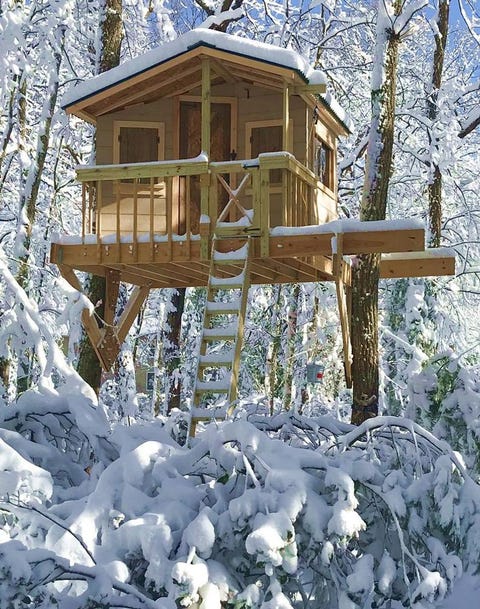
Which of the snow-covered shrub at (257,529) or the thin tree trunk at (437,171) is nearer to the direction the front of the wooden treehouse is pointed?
the snow-covered shrub

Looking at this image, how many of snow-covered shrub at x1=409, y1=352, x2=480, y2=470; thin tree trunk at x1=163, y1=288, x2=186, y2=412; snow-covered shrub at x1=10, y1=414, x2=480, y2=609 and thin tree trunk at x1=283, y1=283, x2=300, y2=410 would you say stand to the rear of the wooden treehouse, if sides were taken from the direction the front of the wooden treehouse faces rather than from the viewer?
2

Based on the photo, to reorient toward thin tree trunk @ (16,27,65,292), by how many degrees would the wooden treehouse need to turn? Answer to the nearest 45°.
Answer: approximately 135° to its right

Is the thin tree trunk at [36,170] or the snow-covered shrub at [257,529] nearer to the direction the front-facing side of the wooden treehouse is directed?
the snow-covered shrub

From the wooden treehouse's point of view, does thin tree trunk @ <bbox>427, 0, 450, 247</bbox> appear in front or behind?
behind

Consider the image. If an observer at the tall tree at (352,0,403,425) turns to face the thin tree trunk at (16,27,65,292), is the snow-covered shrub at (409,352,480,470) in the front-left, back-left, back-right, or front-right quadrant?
back-left

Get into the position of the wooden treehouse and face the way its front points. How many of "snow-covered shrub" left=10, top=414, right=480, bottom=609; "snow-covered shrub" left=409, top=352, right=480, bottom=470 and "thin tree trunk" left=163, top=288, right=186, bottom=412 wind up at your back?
1

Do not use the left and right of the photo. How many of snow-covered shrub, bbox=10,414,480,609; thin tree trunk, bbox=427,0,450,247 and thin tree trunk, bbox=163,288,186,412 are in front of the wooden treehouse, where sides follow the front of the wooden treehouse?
1

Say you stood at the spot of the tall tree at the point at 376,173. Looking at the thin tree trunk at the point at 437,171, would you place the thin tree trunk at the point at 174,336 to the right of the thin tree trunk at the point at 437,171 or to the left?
left

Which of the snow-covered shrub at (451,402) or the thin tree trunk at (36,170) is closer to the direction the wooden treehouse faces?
the snow-covered shrub

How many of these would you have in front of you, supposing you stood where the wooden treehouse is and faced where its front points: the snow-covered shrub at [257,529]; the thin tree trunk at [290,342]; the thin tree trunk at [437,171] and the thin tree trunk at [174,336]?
1

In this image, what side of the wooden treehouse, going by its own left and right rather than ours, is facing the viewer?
front

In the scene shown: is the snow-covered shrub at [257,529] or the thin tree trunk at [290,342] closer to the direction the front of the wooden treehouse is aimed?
the snow-covered shrub

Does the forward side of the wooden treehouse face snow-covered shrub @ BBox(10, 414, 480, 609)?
yes
